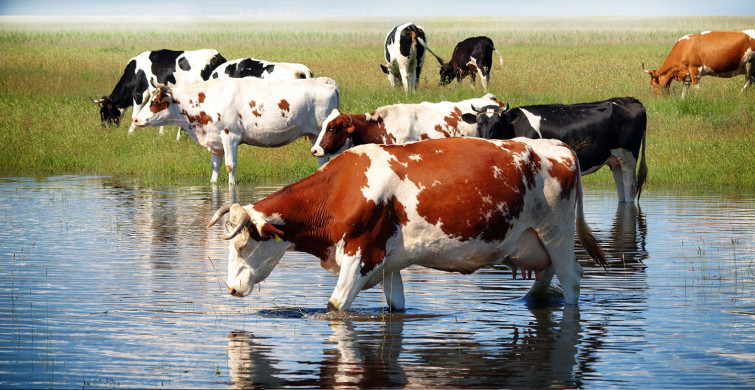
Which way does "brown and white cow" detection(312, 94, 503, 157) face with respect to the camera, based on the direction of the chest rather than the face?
to the viewer's left

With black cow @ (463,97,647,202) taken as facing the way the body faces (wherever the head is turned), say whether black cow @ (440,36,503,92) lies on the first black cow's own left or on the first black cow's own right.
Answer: on the first black cow's own right

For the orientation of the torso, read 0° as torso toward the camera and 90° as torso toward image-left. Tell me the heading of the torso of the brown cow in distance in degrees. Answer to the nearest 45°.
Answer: approximately 90°

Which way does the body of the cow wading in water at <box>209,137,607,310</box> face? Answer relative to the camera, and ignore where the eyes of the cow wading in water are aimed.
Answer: to the viewer's left

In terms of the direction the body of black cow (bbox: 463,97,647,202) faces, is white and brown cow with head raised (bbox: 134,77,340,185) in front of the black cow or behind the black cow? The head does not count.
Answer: in front

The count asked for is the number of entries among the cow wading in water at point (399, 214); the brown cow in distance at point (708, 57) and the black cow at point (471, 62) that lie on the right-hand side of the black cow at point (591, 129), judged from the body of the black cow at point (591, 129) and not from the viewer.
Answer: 2

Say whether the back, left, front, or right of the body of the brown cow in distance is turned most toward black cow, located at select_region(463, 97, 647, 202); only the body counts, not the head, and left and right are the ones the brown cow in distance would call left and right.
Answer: left

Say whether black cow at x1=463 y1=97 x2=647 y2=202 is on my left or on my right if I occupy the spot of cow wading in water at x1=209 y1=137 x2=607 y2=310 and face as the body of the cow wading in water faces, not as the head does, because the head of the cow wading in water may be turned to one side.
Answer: on my right

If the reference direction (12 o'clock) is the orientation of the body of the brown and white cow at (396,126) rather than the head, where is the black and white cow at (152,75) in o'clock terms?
The black and white cow is roughly at 2 o'clock from the brown and white cow.

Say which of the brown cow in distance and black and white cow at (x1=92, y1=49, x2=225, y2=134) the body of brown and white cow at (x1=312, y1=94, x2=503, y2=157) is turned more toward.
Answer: the black and white cow

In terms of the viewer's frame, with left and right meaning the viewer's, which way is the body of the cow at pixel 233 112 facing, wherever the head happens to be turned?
facing to the left of the viewer

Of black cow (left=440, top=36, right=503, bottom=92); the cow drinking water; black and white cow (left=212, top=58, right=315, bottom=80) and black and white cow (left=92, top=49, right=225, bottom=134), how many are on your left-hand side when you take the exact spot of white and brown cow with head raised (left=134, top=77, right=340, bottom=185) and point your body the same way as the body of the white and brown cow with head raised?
1
